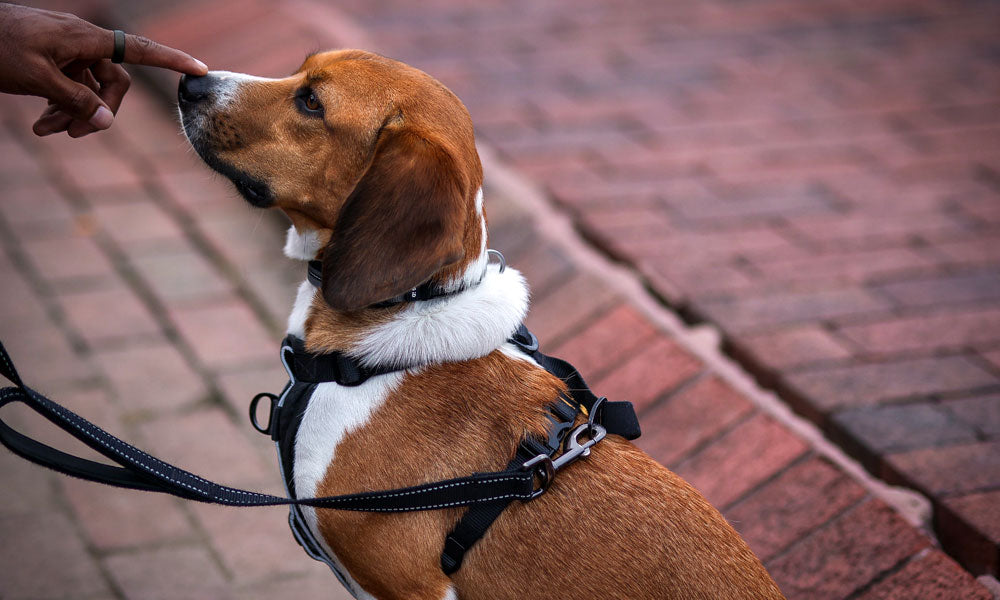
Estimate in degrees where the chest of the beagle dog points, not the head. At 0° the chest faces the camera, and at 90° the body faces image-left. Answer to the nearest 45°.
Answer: approximately 90°
